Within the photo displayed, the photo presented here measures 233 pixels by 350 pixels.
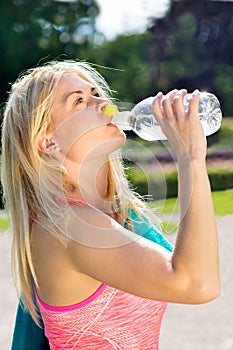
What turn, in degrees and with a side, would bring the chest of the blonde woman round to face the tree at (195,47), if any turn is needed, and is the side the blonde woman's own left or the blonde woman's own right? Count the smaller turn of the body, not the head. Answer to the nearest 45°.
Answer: approximately 90° to the blonde woman's own left

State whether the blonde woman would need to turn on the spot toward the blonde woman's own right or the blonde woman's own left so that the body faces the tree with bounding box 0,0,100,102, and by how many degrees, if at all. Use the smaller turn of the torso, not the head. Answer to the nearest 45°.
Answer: approximately 90° to the blonde woman's own left

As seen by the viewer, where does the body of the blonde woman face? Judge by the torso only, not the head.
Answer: to the viewer's right
